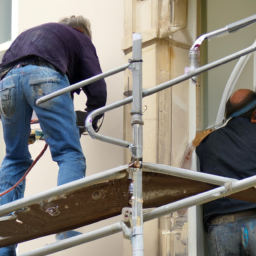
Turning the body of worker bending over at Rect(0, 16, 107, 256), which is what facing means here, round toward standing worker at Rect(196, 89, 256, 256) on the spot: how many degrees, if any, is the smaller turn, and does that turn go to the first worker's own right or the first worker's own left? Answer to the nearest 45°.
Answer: approximately 45° to the first worker's own right

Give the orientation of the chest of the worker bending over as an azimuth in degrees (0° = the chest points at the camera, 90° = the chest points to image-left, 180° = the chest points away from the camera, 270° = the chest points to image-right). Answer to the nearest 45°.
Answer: approximately 225°

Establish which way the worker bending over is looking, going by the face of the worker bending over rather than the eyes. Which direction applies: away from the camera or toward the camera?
away from the camera
